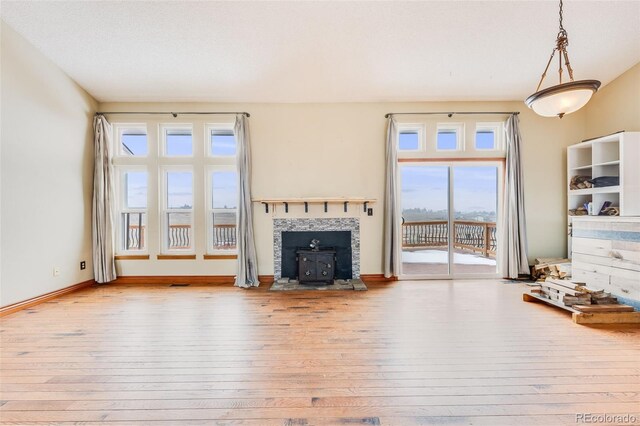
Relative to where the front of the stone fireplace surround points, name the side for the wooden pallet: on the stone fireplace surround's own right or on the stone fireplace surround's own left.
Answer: on the stone fireplace surround's own left

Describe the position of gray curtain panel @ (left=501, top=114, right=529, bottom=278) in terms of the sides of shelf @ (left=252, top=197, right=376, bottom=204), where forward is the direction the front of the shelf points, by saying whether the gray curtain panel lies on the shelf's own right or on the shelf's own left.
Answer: on the shelf's own left

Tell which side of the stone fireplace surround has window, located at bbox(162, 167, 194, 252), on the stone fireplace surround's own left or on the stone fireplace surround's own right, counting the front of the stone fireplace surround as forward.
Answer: on the stone fireplace surround's own right

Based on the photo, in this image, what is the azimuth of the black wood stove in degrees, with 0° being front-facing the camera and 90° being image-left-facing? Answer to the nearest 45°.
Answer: approximately 0°

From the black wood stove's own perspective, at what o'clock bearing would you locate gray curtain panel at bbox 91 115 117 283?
The gray curtain panel is roughly at 3 o'clock from the black wood stove.

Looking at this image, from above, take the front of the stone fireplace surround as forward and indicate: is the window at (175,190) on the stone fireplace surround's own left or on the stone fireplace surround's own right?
on the stone fireplace surround's own right

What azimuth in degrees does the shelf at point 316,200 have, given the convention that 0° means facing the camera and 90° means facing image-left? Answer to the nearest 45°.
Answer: approximately 0°

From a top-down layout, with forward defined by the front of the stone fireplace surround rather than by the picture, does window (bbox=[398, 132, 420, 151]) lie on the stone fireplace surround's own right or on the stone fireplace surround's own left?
on the stone fireplace surround's own left

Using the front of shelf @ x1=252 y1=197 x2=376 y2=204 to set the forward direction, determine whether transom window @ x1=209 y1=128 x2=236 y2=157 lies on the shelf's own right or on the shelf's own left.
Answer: on the shelf's own right

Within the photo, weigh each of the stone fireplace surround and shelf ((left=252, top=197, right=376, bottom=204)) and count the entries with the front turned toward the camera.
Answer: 2
